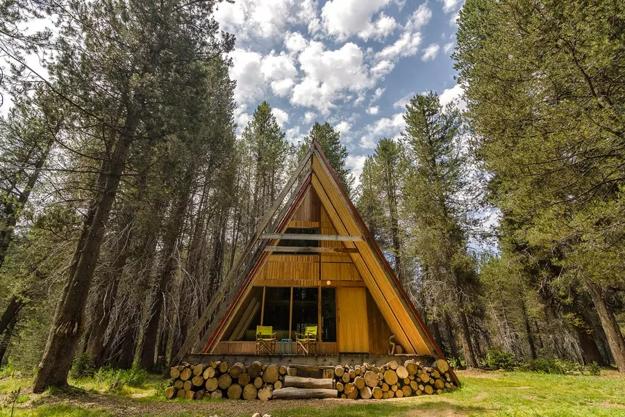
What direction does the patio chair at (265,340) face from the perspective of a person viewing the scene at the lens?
facing the viewer and to the right of the viewer

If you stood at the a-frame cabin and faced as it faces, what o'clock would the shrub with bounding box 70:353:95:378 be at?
The shrub is roughly at 3 o'clock from the a-frame cabin.

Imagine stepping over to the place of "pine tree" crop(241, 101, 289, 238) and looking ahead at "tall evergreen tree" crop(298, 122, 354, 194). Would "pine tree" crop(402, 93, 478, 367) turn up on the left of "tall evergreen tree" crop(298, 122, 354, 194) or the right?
right

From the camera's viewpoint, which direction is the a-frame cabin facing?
toward the camera

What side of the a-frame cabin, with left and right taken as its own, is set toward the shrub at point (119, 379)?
right

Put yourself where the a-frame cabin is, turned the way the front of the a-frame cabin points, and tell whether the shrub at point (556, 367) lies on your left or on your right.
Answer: on your left

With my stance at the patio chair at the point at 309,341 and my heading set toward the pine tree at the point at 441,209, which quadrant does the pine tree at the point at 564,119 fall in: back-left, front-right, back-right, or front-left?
front-right

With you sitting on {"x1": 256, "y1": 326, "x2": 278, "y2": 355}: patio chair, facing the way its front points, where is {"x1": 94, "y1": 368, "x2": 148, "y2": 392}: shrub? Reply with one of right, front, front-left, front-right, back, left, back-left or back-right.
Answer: back-right

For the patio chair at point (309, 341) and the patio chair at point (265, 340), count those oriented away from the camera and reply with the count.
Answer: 0

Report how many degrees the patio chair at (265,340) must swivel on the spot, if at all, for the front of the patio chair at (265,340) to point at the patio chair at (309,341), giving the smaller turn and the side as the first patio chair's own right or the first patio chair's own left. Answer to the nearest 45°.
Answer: approximately 45° to the first patio chair's own left

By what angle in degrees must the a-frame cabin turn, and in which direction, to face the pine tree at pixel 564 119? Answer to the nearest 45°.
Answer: approximately 45° to its left

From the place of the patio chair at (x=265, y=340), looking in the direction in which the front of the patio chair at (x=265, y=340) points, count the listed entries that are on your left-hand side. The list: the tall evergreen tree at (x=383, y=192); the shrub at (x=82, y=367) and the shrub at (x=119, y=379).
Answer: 1

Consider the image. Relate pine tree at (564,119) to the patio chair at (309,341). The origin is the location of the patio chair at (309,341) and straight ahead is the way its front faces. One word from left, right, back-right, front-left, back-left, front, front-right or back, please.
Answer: left

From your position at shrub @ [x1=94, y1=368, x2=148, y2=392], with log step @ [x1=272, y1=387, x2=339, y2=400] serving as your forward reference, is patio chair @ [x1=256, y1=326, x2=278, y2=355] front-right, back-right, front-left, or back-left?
front-left

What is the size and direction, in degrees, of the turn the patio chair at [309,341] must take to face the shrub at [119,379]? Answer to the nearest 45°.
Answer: approximately 45° to its right

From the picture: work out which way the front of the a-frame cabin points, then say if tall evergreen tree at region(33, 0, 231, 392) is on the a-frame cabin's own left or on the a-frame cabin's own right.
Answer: on the a-frame cabin's own right

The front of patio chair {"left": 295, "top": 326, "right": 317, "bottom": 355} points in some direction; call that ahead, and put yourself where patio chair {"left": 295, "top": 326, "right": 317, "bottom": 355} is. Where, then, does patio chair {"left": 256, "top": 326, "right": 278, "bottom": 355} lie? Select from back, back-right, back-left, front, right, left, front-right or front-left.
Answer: front-right
